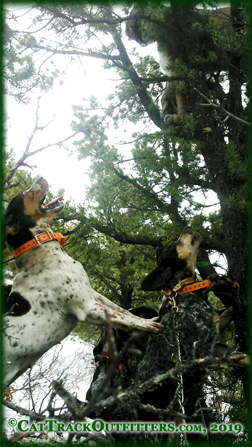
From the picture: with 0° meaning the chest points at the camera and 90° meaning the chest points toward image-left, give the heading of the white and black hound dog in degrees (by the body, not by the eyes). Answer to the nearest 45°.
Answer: approximately 270°
